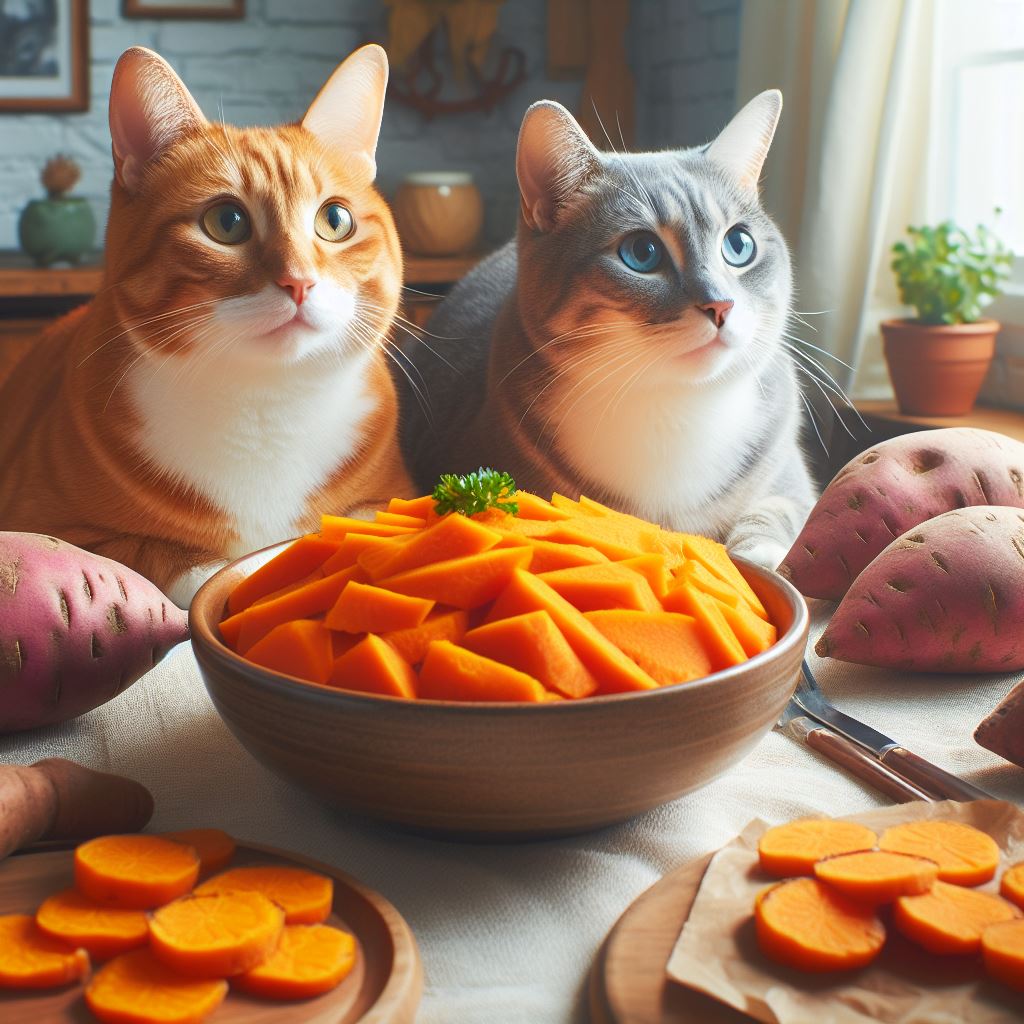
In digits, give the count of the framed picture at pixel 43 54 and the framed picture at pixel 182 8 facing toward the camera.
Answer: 2

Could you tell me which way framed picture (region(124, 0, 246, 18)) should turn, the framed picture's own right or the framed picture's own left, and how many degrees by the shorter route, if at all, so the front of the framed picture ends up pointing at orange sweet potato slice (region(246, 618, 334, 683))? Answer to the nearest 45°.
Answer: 0° — it already faces it

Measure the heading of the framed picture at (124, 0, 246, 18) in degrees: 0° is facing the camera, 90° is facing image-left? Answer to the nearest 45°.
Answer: approximately 0°

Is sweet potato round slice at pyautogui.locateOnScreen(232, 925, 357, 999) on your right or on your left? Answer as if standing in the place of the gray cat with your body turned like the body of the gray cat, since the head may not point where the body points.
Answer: on your right

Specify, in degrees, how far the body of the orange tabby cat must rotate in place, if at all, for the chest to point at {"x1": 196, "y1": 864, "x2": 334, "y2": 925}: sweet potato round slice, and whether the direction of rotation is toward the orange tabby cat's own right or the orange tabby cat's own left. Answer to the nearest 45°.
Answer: approximately 45° to the orange tabby cat's own right

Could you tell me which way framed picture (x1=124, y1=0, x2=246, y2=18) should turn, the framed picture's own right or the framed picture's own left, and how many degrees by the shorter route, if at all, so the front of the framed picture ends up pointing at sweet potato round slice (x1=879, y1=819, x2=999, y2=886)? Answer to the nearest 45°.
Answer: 0° — it already faces it

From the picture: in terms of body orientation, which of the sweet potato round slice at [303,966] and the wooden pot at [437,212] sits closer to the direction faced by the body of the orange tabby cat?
the sweet potato round slice
